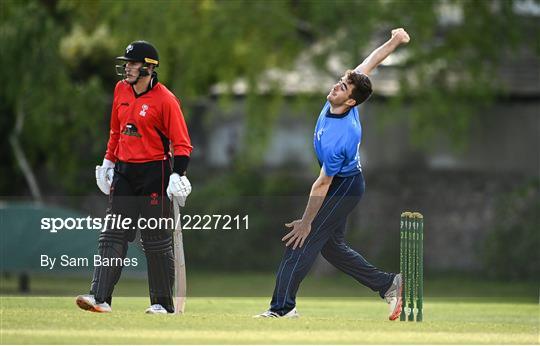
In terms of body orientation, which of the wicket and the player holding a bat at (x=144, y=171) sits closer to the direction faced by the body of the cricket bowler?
the player holding a bat

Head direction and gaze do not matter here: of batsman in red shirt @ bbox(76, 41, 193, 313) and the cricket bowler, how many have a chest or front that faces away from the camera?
0

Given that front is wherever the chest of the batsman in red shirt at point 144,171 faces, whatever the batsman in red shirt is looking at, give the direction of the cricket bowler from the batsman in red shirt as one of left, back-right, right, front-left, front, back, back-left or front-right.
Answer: back-left

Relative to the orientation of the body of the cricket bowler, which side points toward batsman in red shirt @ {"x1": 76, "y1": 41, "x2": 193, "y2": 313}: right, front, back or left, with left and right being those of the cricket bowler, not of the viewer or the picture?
front

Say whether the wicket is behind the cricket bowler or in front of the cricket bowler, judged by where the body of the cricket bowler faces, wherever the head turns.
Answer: behind

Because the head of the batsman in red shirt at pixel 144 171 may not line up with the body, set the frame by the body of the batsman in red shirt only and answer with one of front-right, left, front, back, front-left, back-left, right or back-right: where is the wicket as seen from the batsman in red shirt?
back-left

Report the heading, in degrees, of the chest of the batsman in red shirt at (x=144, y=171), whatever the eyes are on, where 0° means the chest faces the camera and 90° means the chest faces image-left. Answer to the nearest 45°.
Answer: approximately 45°

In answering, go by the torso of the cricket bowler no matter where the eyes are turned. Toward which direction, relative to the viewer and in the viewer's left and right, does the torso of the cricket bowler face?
facing to the left of the viewer
